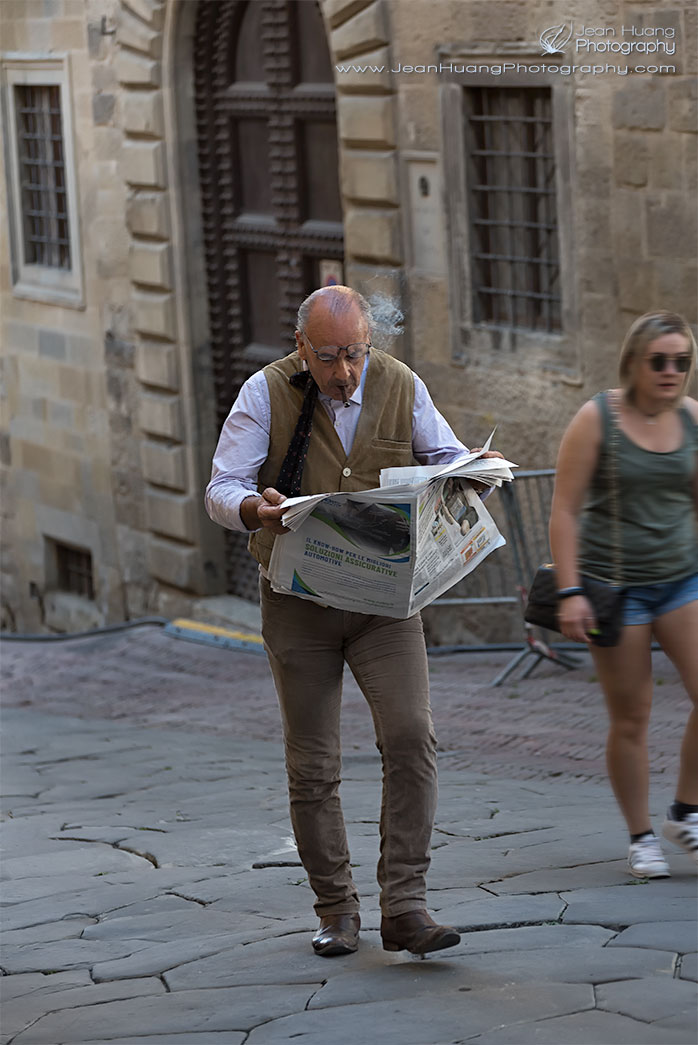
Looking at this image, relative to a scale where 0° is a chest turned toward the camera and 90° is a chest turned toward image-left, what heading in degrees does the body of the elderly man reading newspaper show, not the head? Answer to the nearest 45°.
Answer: approximately 0°

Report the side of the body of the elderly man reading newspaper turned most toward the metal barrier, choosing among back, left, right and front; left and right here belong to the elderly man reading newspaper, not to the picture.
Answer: back
